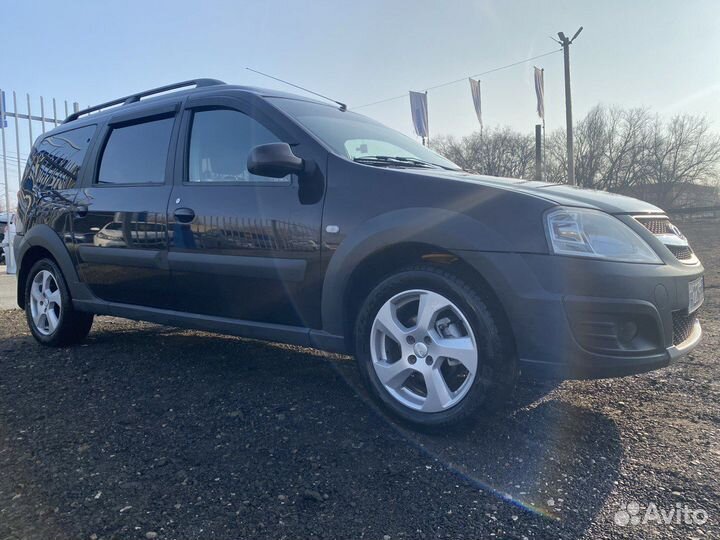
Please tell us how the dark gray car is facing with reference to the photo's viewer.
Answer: facing the viewer and to the right of the viewer

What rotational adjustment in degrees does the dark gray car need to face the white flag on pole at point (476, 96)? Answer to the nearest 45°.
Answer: approximately 135° to its left

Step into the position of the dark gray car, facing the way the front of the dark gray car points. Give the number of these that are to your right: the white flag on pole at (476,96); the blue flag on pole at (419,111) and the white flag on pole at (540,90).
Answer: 0

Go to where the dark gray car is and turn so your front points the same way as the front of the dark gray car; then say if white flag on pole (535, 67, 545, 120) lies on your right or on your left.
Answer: on your left

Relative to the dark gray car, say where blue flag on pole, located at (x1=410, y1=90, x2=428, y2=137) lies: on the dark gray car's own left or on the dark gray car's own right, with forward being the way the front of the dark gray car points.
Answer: on the dark gray car's own left
